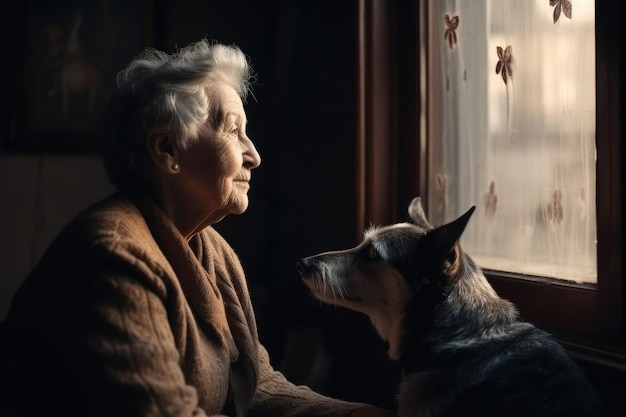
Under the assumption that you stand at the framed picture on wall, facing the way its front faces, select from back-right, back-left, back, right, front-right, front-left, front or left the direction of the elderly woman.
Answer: front

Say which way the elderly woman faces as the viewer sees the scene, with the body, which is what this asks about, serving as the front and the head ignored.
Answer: to the viewer's right

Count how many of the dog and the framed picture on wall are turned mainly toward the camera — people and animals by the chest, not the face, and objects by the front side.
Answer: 1

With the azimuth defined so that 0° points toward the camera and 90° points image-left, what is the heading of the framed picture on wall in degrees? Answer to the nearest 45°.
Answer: approximately 0°

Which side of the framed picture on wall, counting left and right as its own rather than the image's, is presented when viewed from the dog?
front

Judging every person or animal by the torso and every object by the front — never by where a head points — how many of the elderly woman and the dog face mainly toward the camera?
0

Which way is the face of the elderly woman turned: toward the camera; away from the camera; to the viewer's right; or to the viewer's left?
to the viewer's right

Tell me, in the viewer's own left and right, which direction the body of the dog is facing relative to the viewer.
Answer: facing to the left of the viewer

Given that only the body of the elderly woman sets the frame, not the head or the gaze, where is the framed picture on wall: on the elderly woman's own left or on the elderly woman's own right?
on the elderly woman's own left

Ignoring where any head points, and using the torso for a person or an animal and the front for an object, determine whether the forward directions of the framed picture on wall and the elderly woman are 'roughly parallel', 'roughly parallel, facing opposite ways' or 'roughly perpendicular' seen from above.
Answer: roughly perpendicular

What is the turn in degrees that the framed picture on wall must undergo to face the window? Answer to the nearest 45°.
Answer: approximately 45° to its left
